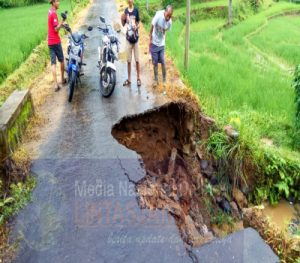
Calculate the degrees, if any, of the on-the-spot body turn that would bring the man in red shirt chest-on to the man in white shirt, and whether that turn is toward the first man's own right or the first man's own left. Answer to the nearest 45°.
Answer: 0° — they already face them

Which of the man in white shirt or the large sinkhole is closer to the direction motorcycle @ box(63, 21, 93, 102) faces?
the large sinkhole

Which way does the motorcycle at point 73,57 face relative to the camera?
toward the camera

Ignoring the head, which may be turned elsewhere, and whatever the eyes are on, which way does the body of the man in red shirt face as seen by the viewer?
to the viewer's right

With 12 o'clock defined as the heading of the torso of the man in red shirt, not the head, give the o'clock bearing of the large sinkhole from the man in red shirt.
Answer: The large sinkhole is roughly at 2 o'clock from the man in red shirt.

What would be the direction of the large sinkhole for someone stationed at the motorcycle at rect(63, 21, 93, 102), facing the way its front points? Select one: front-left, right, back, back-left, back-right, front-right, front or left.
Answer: front-left

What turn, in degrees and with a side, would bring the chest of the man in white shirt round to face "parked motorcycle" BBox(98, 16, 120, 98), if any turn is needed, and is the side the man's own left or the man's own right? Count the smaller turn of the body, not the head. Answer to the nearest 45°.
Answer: approximately 135° to the man's own right
